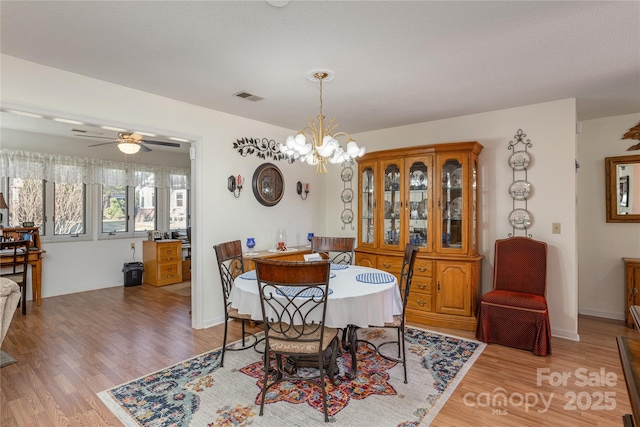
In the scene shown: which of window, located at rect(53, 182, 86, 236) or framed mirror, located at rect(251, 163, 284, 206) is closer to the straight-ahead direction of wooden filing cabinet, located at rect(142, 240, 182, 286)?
the framed mirror

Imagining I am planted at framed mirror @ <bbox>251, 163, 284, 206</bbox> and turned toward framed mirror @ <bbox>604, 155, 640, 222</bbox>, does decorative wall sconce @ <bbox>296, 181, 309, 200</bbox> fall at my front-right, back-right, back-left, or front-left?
front-left

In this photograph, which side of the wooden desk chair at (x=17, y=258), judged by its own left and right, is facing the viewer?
back

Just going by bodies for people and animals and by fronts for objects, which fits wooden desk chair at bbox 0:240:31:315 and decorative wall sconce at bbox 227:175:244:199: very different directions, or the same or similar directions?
very different directions

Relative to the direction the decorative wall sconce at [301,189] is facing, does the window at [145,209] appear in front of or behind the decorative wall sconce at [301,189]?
behind

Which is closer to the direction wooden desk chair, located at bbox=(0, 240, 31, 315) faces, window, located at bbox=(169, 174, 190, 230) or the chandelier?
the window

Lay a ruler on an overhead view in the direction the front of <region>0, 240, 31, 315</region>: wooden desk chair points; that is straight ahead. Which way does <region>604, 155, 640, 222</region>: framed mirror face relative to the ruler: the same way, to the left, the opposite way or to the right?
to the left

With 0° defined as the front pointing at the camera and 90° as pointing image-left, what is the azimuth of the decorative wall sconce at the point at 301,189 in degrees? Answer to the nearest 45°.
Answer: approximately 315°

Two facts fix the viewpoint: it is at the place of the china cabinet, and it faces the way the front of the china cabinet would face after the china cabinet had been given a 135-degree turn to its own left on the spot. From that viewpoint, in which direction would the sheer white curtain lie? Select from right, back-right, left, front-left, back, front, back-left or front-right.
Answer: back

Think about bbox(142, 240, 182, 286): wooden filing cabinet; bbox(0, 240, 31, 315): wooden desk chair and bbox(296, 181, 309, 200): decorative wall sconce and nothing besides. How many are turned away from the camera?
1

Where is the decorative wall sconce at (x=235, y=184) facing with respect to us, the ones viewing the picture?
facing the viewer and to the right of the viewer

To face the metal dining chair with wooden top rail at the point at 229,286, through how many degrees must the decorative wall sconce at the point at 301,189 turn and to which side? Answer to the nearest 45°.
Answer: approximately 45° to its right

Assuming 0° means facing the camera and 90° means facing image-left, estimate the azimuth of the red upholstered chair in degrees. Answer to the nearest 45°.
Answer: approximately 45°

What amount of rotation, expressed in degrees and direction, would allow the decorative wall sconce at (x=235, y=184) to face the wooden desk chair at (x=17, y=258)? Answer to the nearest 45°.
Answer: approximately 135° to its right
